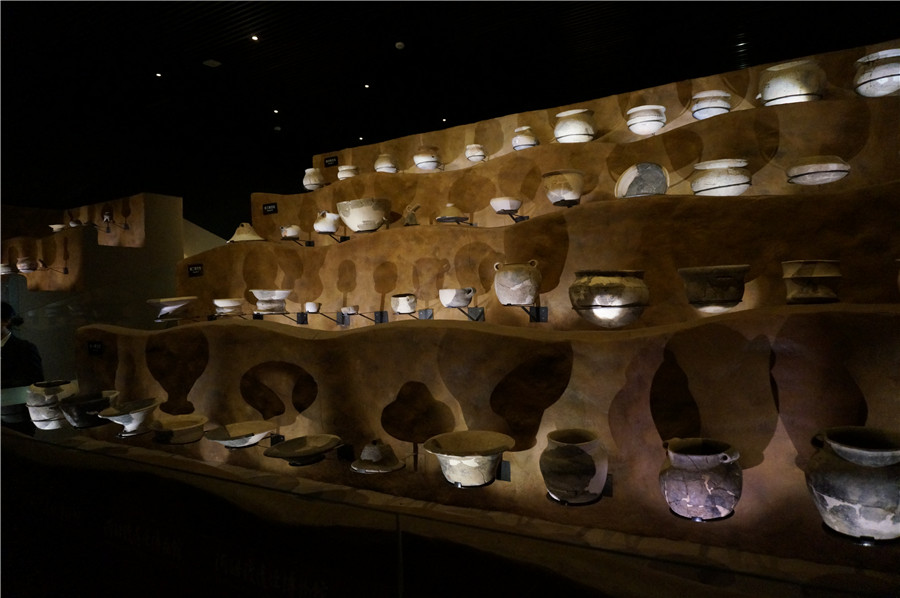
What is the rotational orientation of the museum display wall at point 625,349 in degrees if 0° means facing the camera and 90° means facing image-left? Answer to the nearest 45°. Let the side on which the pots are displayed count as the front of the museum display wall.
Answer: approximately 45°

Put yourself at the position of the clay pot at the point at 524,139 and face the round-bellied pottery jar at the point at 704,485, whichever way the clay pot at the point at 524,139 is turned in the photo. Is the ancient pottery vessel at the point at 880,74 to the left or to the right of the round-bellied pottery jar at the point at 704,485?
left
